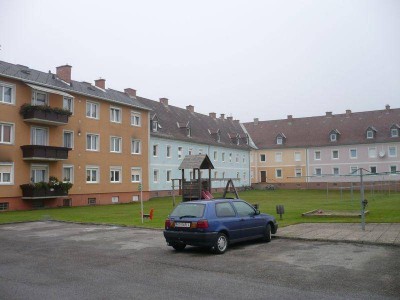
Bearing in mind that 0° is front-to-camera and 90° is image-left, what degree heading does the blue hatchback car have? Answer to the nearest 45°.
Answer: approximately 225°
